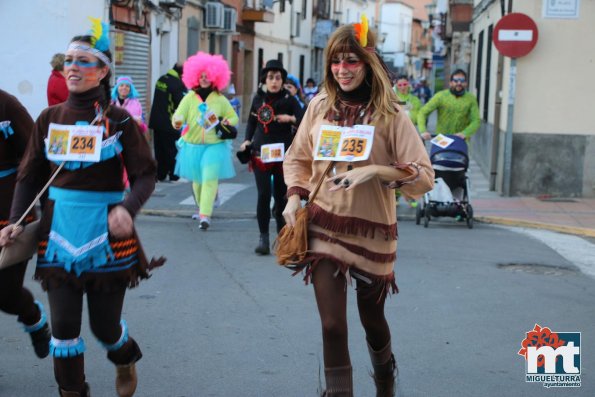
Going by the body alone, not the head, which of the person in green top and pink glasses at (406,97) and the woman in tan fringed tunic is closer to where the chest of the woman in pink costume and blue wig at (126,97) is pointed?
the woman in tan fringed tunic

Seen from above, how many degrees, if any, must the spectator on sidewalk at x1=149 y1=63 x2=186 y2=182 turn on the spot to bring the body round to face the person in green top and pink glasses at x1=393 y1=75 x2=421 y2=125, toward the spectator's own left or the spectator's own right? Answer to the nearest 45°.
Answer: approximately 45° to the spectator's own right

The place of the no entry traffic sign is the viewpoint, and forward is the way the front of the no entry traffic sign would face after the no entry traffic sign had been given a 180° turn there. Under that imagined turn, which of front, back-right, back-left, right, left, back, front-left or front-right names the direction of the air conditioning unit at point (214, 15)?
front-left

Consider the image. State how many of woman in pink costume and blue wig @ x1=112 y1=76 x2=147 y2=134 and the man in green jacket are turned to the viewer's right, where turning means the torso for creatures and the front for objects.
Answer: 0

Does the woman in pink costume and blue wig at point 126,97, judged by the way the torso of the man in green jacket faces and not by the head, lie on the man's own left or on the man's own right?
on the man's own right

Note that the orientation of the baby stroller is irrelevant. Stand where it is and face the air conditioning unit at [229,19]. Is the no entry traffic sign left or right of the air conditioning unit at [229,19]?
right

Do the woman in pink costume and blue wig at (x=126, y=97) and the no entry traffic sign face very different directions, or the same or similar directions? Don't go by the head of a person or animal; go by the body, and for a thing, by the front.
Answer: same or similar directions

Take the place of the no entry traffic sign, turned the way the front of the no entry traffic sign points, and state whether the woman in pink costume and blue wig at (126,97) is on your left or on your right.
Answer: on your right

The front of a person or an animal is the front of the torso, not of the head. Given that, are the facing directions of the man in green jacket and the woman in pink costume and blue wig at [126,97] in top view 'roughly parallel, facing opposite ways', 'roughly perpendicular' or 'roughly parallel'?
roughly parallel

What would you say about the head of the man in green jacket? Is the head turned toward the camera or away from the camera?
toward the camera

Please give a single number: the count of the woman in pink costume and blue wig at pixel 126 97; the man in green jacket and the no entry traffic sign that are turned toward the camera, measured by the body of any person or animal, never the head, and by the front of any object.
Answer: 3

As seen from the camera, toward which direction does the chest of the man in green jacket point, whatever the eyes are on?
toward the camera

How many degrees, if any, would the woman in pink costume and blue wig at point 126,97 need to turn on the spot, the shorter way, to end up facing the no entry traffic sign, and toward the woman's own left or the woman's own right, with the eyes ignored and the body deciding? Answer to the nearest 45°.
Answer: approximately 90° to the woman's own left

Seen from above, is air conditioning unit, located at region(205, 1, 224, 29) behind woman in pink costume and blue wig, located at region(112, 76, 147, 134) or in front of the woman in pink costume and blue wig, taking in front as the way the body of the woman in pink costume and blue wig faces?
behind

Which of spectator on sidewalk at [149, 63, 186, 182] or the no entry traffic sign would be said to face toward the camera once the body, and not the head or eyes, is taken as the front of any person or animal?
the no entry traffic sign

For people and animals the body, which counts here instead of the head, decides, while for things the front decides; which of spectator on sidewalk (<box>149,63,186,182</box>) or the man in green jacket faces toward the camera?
the man in green jacket

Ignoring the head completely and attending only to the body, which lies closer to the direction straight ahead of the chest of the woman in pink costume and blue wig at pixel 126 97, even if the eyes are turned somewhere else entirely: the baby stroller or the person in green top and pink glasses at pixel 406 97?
the baby stroller

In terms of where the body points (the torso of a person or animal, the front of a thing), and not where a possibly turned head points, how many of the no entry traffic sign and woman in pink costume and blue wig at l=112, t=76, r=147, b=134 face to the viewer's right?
0
